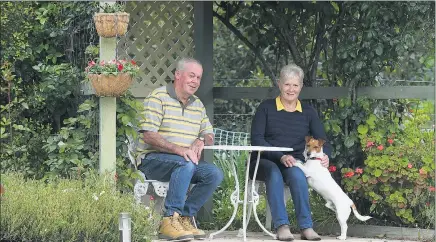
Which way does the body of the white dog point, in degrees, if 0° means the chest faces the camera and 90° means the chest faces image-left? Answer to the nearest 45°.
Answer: approximately 90°

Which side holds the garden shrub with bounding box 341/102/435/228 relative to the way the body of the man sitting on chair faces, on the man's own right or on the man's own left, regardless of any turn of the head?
on the man's own left

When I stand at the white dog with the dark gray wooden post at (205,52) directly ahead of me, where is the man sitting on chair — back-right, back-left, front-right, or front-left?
front-left

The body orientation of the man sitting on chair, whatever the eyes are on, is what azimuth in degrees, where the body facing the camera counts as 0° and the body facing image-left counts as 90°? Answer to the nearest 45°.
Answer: approximately 315°

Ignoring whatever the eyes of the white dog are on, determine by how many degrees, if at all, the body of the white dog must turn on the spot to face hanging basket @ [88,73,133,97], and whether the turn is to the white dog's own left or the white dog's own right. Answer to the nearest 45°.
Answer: approximately 45° to the white dog's own left

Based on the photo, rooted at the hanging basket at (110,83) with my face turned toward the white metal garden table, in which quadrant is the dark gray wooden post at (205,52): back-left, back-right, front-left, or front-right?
front-left

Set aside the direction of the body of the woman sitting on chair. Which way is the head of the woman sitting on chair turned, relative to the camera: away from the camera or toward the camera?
toward the camera

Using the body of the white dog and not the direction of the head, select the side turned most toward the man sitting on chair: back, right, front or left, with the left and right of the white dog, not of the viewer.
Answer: front

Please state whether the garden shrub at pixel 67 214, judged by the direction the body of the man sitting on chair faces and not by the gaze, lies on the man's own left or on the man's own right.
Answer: on the man's own right

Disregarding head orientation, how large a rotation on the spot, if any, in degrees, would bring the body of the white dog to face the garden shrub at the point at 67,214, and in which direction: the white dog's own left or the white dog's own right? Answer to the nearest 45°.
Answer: approximately 45° to the white dog's own left

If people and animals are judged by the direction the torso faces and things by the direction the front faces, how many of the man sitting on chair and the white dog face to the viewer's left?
1

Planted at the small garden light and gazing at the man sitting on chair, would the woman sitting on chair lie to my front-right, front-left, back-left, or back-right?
front-right
